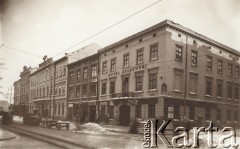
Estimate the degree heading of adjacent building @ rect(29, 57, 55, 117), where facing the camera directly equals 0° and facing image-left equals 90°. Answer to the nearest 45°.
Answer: approximately 45°

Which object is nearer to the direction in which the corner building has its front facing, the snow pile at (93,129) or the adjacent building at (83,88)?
the snow pile

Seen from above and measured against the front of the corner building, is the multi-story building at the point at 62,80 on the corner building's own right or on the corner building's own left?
on the corner building's own right

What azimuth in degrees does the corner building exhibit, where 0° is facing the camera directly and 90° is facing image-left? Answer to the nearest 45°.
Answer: approximately 45°

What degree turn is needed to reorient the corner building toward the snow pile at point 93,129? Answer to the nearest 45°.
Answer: approximately 45° to its right

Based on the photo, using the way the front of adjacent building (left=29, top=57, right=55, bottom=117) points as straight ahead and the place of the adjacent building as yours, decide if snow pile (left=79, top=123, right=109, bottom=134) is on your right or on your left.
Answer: on your left
